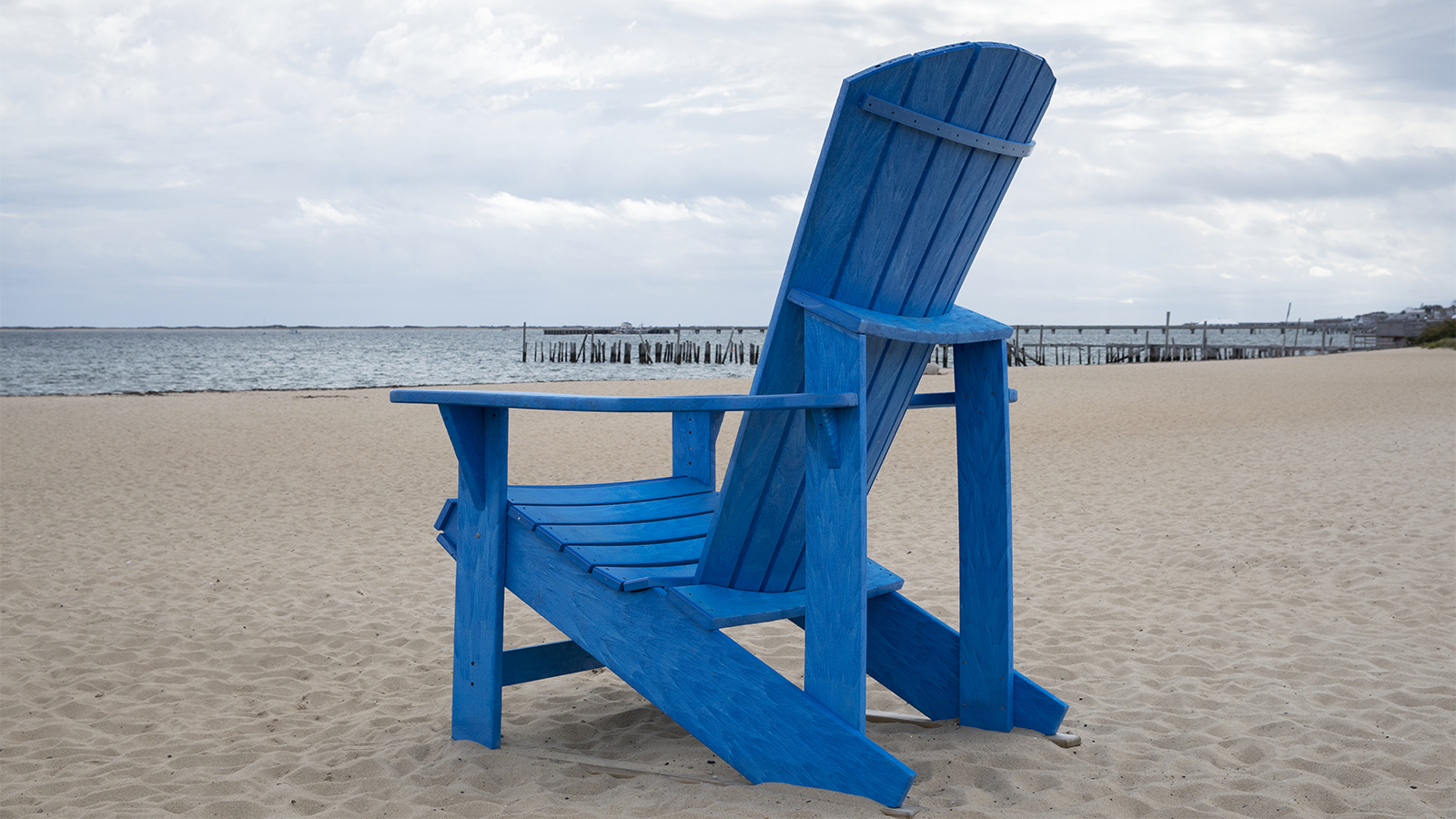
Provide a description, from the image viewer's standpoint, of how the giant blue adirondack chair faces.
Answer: facing away from the viewer and to the left of the viewer
